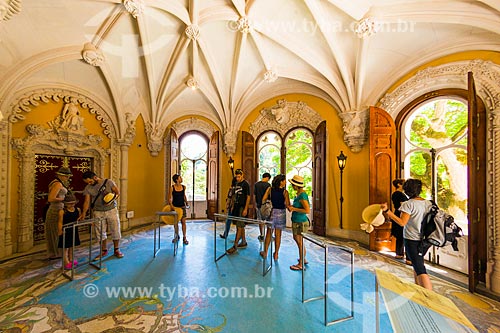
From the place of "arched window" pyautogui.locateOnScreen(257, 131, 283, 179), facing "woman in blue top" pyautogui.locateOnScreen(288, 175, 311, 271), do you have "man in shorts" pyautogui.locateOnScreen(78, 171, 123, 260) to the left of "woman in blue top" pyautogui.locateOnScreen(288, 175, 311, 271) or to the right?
right

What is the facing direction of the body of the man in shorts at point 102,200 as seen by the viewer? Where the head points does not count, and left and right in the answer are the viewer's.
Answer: facing the viewer and to the left of the viewer

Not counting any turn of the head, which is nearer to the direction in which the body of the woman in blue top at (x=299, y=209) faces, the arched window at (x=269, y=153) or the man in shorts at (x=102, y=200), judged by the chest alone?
the man in shorts
